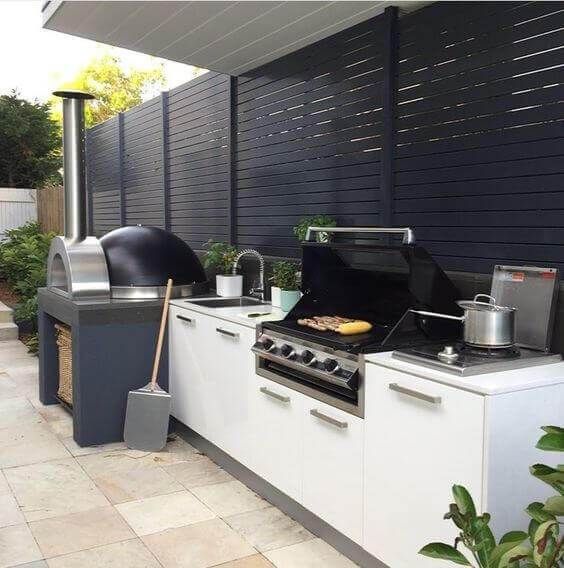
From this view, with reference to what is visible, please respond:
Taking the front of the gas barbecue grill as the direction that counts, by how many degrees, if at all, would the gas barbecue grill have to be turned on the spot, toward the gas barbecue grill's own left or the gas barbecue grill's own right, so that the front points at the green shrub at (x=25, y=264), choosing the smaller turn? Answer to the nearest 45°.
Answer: approximately 90° to the gas barbecue grill's own right

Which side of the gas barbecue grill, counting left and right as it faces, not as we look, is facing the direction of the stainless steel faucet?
right

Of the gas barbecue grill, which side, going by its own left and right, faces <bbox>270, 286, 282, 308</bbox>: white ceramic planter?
right

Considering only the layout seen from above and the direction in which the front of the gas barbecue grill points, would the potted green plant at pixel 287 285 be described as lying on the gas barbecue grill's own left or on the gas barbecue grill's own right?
on the gas barbecue grill's own right

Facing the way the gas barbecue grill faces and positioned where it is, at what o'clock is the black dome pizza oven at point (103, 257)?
The black dome pizza oven is roughly at 3 o'clock from the gas barbecue grill.

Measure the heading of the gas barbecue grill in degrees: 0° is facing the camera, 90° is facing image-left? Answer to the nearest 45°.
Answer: approximately 45°
